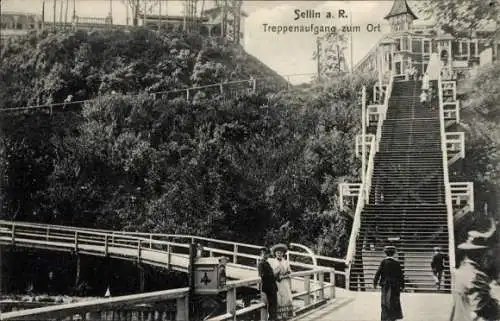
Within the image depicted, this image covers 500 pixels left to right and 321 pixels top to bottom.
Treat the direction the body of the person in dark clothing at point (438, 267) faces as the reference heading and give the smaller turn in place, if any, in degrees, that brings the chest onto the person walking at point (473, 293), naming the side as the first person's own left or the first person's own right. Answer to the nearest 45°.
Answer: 0° — they already face them

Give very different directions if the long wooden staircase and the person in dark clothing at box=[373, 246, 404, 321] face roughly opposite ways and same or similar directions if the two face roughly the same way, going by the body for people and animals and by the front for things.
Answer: very different directions

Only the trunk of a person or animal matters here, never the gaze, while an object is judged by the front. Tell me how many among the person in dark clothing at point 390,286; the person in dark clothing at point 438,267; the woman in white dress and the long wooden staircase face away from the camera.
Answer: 1

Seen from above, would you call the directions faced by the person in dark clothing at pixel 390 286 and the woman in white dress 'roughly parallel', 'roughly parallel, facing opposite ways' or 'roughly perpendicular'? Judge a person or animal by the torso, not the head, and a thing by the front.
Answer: roughly parallel, facing opposite ways

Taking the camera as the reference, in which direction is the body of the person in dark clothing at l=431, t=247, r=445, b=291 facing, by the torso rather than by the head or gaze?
toward the camera

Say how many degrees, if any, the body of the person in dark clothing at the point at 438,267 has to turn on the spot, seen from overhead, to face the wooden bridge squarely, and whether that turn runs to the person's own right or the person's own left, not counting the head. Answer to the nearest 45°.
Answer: approximately 90° to the person's own right

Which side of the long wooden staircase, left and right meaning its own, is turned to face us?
front

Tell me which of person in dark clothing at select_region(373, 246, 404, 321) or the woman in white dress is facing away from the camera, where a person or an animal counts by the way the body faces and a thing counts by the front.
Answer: the person in dark clothing

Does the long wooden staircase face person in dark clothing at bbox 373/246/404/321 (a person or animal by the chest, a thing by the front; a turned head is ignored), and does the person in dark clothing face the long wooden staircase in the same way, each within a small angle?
yes

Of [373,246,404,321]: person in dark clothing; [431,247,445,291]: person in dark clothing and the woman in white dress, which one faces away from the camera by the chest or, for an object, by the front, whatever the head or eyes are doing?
[373,246,404,321]: person in dark clothing

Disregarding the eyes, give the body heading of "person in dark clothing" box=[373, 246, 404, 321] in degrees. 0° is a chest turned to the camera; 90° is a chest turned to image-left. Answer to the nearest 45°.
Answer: approximately 180°

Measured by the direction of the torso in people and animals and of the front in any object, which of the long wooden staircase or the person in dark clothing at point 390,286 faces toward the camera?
the long wooden staircase

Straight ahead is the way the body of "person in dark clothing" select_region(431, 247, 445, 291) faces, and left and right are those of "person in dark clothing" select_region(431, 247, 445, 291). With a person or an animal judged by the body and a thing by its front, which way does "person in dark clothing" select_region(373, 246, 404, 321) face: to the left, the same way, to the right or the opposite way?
the opposite way

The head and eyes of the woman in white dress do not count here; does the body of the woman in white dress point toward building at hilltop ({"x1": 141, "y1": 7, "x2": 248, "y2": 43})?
no
